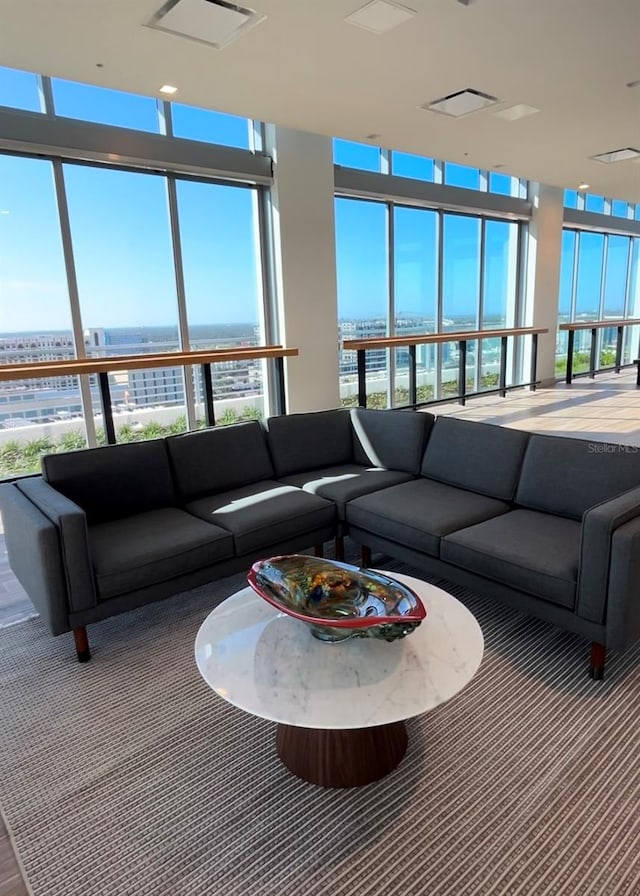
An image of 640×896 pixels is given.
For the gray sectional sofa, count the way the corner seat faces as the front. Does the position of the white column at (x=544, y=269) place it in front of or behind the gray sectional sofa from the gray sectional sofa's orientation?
behind

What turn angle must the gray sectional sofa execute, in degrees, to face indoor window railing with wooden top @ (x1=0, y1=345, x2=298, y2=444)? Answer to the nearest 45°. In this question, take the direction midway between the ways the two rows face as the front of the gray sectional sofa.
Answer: approximately 135° to its right

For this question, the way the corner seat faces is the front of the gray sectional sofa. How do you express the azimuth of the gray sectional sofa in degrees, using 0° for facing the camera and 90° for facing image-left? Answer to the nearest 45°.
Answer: approximately 0°

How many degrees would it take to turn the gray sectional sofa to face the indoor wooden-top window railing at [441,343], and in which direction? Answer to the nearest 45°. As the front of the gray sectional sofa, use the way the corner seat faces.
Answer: approximately 180°

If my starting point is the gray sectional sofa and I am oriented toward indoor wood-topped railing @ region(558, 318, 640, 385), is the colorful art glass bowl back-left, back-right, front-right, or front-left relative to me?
back-right

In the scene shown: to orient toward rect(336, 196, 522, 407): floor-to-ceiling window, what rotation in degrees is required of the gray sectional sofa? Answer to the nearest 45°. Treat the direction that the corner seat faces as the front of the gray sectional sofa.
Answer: approximately 180°

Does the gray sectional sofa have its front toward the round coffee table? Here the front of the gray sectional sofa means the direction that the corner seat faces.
yes

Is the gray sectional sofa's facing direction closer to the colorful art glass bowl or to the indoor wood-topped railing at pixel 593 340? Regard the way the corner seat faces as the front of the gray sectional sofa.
the colorful art glass bowl

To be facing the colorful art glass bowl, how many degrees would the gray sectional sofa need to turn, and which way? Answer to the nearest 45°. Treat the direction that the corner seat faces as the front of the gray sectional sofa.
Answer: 0° — it already faces it

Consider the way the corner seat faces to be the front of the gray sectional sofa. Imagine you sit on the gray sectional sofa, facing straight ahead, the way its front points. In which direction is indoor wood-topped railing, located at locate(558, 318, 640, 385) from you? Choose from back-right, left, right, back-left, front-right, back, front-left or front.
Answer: back-left

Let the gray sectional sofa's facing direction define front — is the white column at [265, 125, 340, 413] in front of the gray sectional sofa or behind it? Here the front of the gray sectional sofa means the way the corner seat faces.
behind
